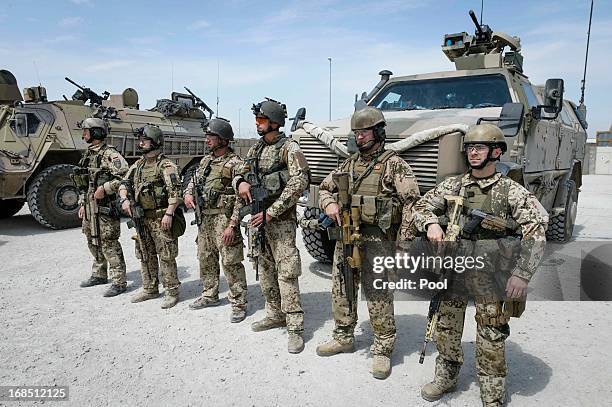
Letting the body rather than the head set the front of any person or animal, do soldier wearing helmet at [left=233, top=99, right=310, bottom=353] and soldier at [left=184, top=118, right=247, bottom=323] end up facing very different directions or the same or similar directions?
same or similar directions

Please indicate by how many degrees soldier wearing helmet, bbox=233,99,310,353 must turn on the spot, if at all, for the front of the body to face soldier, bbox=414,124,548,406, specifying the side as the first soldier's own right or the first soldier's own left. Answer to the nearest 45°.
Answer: approximately 90° to the first soldier's own left

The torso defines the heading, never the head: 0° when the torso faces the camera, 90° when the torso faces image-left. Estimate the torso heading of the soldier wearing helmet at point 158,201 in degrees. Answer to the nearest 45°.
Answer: approximately 45°

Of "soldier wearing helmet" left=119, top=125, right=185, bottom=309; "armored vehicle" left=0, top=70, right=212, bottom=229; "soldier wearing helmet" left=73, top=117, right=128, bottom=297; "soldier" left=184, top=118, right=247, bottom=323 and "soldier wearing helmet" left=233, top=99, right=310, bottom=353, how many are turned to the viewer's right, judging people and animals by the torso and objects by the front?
0

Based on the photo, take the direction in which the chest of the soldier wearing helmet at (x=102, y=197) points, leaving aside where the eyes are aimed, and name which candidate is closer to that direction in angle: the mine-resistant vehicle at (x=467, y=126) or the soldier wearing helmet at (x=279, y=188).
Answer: the soldier wearing helmet

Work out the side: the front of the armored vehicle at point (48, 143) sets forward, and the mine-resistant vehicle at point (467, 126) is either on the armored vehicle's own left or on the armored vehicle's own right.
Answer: on the armored vehicle's own left

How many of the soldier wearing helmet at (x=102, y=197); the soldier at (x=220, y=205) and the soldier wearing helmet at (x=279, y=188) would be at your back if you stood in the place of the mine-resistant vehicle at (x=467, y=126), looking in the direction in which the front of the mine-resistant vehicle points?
0

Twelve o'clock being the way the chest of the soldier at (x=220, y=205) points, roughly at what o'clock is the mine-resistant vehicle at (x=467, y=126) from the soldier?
The mine-resistant vehicle is roughly at 7 o'clock from the soldier.

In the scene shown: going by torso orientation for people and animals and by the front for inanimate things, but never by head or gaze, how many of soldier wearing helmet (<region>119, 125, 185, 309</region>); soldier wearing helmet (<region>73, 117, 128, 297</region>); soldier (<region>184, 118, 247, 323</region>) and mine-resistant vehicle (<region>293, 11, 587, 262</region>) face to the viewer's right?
0

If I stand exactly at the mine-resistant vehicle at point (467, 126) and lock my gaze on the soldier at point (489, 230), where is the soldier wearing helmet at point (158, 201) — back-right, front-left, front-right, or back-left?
front-right

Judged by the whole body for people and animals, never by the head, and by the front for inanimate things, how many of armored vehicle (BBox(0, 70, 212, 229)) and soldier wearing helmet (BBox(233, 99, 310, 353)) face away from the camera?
0

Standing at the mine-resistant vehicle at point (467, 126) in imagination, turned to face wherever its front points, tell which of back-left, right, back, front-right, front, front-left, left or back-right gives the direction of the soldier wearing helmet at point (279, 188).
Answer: front

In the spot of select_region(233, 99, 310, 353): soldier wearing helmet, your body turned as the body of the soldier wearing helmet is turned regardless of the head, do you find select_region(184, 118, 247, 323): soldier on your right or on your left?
on your right

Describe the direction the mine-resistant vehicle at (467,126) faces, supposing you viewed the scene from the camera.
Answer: facing the viewer and to the left of the viewer

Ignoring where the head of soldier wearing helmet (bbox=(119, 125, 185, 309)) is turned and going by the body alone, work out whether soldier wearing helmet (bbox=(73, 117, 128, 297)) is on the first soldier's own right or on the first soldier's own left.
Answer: on the first soldier's own right

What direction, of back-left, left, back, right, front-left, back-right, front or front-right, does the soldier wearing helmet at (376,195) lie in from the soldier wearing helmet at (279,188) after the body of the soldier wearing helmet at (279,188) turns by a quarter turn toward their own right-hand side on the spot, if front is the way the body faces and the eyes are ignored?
back

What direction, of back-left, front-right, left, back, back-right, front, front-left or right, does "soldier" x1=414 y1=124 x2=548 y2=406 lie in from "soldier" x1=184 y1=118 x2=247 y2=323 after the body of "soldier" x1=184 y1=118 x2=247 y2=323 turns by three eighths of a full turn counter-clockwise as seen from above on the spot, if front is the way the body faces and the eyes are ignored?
front-right
